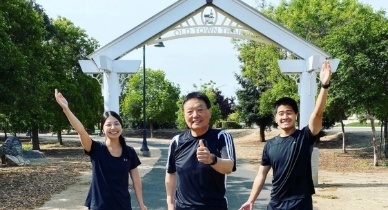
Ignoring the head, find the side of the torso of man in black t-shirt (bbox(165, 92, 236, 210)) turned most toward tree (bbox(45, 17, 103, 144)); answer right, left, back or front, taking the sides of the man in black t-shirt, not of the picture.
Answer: back

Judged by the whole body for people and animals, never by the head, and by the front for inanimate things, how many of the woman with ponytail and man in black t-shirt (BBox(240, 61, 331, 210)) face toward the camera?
2

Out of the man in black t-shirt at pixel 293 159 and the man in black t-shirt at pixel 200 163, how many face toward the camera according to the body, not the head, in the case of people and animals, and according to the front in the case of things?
2

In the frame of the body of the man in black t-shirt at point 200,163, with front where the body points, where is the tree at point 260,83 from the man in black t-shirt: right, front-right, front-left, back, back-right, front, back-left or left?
back

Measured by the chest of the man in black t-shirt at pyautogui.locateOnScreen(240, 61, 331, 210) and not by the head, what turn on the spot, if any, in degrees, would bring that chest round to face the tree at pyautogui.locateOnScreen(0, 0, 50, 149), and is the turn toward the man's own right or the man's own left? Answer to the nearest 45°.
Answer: approximately 135° to the man's own right

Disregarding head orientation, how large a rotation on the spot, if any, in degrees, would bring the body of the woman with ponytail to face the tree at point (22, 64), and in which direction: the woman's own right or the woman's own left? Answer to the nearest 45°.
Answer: approximately 180°

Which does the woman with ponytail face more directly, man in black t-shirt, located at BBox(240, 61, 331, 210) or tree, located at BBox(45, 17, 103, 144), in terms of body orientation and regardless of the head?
the man in black t-shirt

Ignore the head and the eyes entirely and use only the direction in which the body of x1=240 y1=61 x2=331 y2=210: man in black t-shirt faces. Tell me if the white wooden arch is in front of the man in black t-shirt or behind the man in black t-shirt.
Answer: behind

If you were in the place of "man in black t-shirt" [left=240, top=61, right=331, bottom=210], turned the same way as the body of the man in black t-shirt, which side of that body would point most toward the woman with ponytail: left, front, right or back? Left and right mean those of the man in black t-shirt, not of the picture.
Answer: right

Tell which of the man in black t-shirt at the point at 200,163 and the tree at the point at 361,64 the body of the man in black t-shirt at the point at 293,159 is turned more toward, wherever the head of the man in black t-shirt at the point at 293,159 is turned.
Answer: the man in black t-shirt

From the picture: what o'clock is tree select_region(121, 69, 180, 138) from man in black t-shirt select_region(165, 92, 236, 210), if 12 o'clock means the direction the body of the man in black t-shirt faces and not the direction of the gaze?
The tree is roughly at 6 o'clock from the man in black t-shirt.

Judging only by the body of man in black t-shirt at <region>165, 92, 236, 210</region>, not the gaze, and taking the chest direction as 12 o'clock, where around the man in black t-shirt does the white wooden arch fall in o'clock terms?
The white wooden arch is roughly at 6 o'clock from the man in black t-shirt.
